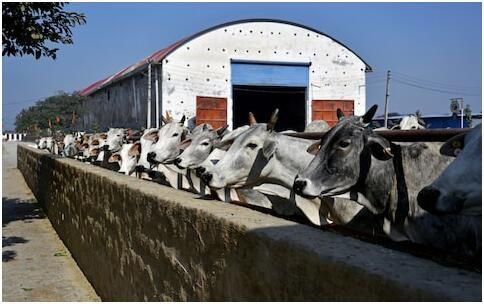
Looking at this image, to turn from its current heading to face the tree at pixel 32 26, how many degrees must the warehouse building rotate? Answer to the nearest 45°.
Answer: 0° — it already faces it

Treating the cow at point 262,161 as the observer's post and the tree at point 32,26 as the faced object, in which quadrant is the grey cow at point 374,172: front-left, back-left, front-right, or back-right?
back-left

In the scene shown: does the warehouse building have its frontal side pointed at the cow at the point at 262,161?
yes

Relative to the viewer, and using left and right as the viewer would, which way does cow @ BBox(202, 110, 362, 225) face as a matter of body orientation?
facing to the left of the viewer

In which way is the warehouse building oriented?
toward the camera

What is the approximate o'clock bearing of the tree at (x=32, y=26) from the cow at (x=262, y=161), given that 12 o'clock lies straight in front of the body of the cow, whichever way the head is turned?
The tree is roughly at 1 o'clock from the cow.

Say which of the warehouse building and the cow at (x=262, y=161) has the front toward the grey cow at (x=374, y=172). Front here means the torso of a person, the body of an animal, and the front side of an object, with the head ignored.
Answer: the warehouse building

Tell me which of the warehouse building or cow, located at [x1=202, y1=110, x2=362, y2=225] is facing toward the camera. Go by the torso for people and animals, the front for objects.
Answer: the warehouse building

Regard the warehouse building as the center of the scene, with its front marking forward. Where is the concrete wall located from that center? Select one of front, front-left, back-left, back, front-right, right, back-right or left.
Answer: front

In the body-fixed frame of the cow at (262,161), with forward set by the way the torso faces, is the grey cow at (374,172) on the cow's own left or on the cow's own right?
on the cow's own left

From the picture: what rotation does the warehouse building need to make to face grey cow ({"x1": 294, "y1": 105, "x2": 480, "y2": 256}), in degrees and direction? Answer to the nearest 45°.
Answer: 0° — it already faces it
